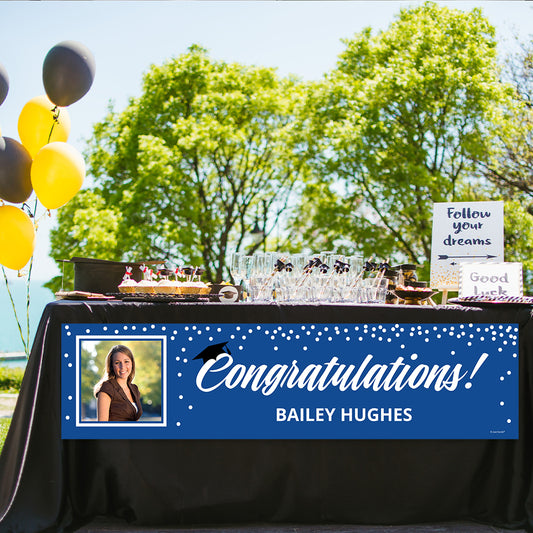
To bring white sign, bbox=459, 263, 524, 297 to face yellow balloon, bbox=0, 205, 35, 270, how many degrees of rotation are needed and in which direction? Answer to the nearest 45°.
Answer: approximately 90° to its right

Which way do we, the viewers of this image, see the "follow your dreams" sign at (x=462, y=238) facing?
facing the viewer

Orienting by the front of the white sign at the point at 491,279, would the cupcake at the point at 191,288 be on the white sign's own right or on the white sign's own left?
on the white sign's own right

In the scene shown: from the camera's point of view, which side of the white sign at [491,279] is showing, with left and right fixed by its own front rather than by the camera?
front

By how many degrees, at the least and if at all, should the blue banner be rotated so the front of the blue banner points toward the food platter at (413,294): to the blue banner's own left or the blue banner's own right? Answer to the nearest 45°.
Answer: approximately 135° to the blue banner's own left

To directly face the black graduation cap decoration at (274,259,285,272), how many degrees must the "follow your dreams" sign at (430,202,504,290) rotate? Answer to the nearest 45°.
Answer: approximately 45° to its right

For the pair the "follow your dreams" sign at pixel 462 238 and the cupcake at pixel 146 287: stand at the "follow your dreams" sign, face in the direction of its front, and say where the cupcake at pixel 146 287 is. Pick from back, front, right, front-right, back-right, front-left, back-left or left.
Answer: front-right

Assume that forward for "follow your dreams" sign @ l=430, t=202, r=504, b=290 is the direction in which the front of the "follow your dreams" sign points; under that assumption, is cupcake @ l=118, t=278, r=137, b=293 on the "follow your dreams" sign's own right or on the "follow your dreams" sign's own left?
on the "follow your dreams" sign's own right

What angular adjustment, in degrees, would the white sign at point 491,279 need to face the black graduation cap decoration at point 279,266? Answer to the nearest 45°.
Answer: approximately 45° to its right

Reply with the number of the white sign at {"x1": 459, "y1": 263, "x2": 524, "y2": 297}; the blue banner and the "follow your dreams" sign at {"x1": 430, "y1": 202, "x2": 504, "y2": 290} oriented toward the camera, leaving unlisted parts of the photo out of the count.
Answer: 3

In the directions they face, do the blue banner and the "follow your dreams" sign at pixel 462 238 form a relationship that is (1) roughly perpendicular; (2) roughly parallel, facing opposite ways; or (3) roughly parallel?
roughly parallel
